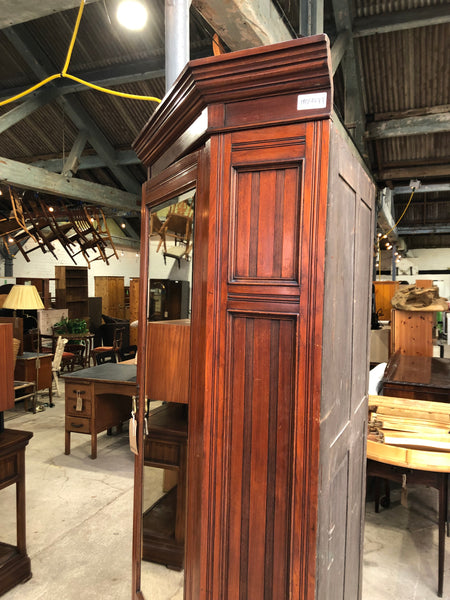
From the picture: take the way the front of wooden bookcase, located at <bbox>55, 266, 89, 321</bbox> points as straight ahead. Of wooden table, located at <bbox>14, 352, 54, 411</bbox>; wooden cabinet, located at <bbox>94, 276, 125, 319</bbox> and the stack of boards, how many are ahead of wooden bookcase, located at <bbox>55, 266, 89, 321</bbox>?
2

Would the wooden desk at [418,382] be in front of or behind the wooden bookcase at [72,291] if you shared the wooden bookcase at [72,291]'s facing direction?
in front

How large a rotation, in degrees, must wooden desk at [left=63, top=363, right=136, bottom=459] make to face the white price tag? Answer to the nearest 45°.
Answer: approximately 45° to its left

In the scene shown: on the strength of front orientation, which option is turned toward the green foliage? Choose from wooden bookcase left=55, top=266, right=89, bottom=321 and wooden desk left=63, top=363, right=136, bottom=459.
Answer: the wooden bookcase

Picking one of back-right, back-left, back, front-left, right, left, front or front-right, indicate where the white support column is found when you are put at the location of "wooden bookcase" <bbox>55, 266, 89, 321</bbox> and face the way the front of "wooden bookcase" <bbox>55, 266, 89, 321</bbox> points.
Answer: front

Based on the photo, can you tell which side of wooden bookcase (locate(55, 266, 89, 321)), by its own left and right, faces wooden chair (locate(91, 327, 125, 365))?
front

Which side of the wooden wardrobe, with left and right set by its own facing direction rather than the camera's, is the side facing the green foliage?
right

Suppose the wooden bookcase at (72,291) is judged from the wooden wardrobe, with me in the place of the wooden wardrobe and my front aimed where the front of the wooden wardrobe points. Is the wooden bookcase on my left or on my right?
on my right

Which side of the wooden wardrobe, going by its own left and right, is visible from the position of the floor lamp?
right

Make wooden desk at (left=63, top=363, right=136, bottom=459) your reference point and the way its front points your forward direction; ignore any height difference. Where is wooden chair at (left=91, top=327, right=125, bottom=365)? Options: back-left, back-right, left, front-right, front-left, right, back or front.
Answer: back-right

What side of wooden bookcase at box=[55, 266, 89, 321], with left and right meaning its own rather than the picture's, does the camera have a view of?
front

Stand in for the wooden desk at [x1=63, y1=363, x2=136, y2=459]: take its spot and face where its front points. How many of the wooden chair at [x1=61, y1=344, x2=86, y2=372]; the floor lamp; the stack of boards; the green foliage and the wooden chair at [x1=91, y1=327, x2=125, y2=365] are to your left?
1

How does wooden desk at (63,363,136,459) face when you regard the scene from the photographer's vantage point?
facing the viewer and to the left of the viewer

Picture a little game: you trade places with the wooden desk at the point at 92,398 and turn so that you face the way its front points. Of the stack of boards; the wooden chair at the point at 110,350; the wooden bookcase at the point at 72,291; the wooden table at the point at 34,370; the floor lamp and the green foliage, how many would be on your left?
1
